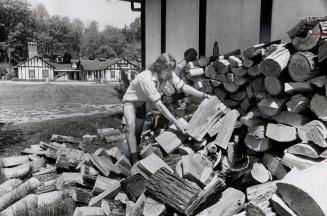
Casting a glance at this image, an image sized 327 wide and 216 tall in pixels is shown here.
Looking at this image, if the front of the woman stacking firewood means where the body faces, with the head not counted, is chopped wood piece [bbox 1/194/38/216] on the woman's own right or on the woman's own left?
on the woman's own right

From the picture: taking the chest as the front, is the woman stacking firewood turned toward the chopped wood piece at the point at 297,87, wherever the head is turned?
yes

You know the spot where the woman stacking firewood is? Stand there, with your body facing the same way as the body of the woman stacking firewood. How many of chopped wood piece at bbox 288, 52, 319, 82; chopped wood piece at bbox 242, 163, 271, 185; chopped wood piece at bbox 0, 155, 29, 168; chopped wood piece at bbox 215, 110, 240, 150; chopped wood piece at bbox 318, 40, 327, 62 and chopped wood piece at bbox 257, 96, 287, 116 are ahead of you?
5

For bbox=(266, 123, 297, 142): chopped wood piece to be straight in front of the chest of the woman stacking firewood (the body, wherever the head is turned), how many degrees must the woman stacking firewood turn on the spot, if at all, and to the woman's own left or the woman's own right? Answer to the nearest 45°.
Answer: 0° — they already face it

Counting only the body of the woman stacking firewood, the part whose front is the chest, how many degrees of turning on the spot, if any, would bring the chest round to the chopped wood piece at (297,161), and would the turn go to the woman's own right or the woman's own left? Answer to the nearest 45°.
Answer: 0° — they already face it

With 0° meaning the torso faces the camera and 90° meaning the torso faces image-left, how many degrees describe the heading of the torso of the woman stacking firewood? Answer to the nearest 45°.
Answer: approximately 315°

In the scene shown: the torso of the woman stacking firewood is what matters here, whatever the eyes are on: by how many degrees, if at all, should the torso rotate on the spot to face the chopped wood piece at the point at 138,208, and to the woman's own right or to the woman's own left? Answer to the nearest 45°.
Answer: approximately 45° to the woman's own right

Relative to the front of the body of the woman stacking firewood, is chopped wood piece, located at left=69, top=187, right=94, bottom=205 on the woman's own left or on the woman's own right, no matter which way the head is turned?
on the woman's own right

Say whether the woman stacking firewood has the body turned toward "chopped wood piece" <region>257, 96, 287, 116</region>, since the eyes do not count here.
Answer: yes
